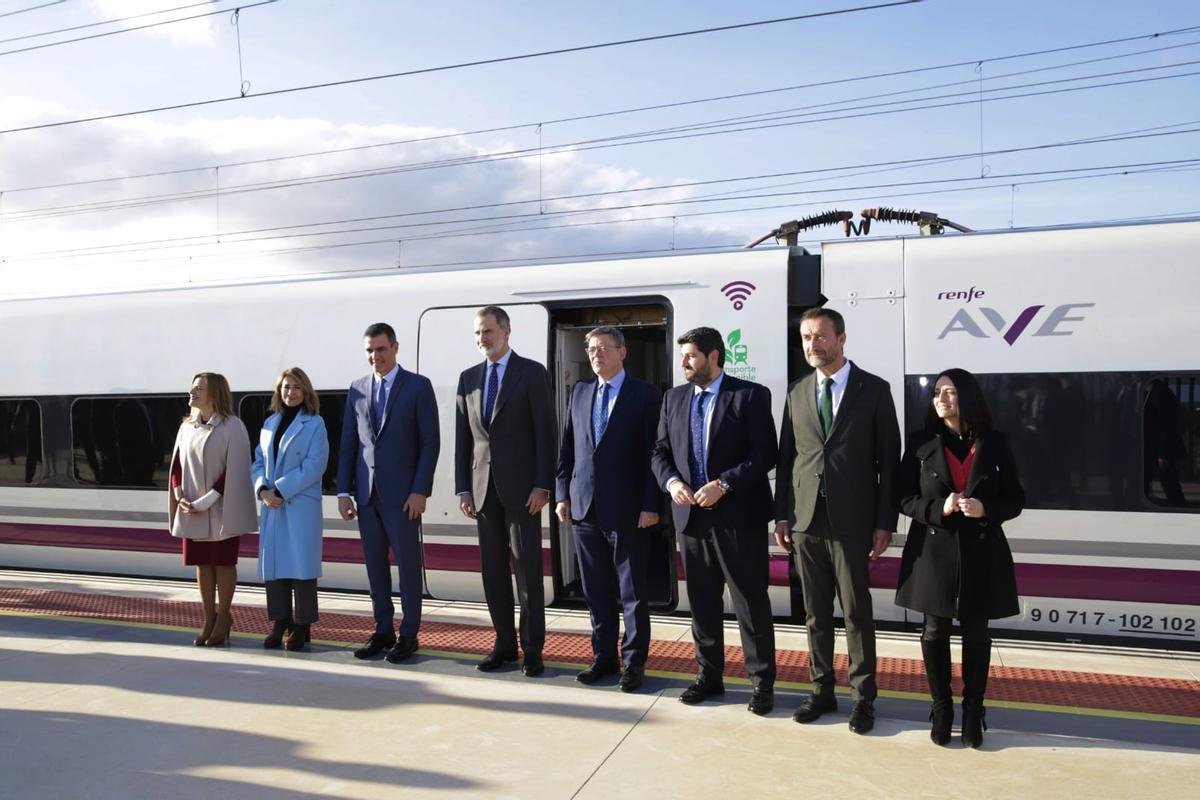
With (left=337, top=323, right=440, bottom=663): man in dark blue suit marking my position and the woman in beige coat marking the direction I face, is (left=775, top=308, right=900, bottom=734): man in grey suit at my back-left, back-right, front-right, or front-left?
back-left

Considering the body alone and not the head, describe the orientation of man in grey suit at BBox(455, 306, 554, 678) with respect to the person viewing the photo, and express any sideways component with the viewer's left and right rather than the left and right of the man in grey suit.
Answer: facing the viewer and to the left of the viewer

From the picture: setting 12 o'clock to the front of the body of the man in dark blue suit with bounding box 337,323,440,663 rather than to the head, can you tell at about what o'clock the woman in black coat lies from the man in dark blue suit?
The woman in black coat is roughly at 9 o'clock from the man in dark blue suit.

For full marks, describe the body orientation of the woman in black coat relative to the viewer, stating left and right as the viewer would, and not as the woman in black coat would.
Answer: facing the viewer

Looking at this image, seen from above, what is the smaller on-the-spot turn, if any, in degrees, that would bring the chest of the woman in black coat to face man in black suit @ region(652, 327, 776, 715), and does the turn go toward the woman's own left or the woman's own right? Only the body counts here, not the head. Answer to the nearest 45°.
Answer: approximately 90° to the woman's own right

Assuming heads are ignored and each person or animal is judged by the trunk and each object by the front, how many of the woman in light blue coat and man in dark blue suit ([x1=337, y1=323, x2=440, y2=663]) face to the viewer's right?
0

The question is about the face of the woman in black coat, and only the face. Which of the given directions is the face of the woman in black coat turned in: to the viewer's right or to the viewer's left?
to the viewer's left

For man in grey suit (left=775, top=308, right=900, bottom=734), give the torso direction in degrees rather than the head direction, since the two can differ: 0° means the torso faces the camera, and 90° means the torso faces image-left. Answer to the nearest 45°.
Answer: approximately 45°

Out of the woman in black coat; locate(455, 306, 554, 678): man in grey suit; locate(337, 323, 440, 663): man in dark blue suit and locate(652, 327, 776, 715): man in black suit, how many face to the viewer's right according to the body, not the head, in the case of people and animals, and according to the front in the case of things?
0

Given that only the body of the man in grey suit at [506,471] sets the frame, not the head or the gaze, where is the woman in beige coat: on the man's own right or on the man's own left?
on the man's own right

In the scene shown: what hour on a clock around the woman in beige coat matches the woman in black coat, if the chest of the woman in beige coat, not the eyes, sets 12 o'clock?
The woman in black coat is roughly at 9 o'clock from the woman in beige coat.

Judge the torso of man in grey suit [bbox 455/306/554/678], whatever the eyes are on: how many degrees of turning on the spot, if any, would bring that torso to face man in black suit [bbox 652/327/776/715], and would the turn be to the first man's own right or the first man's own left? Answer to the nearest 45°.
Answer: approximately 90° to the first man's own left
